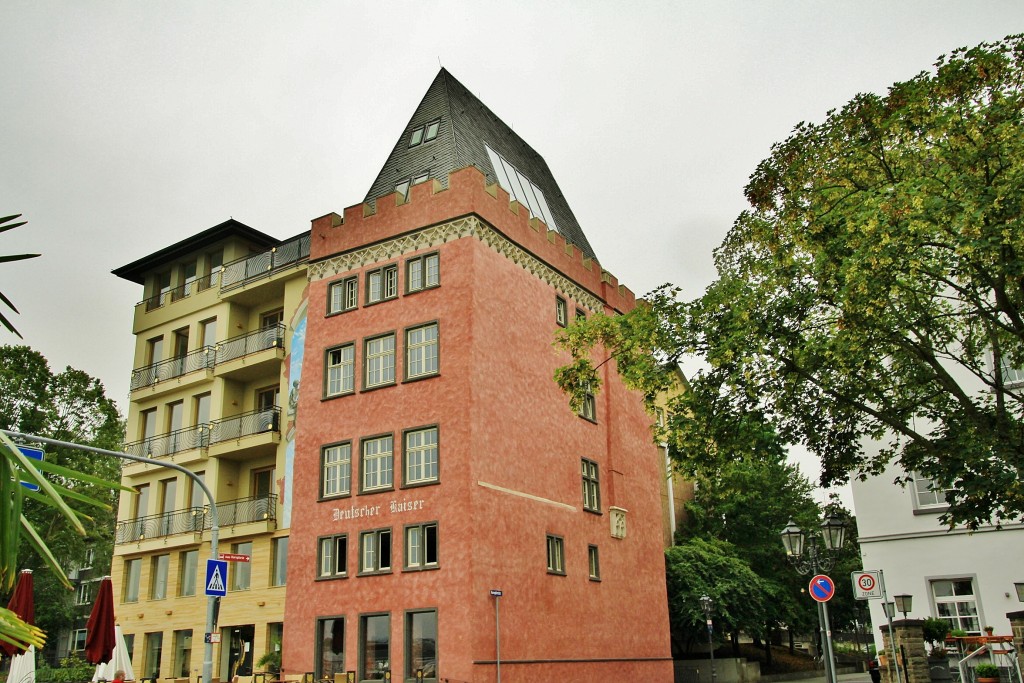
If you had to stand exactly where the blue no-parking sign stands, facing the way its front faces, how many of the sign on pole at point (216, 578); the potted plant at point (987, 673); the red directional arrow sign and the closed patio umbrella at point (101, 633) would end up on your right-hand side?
3

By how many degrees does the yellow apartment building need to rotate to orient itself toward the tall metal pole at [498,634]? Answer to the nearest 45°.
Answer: approximately 90° to its left

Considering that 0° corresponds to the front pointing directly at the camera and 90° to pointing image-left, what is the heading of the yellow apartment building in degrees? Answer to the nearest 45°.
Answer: approximately 45°

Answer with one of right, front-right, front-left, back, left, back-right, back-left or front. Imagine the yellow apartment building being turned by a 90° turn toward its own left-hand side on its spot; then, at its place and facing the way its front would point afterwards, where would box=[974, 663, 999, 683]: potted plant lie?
front

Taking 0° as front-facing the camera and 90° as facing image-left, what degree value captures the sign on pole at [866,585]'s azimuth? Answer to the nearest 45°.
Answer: approximately 0°

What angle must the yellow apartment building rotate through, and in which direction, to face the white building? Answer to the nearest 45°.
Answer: approximately 90° to its left

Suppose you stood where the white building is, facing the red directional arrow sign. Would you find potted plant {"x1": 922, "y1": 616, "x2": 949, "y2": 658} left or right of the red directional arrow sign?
left

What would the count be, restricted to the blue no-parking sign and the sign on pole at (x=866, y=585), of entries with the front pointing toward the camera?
2

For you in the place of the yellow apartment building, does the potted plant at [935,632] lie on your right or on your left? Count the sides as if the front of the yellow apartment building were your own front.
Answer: on your left
